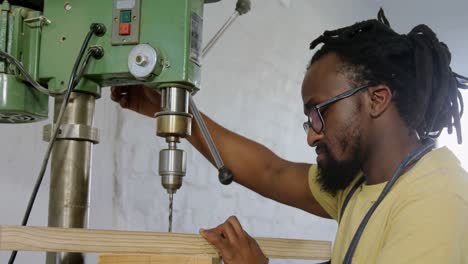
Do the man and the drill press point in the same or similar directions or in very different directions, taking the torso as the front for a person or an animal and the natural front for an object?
very different directions

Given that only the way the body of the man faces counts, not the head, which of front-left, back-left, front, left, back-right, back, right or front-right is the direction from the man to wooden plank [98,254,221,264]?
front-left

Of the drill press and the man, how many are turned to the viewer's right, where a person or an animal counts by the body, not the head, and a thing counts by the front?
1

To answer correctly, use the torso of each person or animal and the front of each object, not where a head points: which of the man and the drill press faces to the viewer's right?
the drill press

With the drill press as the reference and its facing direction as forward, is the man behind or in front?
in front

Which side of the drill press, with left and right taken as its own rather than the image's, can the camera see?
right

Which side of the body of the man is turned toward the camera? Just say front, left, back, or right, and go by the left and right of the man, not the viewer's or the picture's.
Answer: left

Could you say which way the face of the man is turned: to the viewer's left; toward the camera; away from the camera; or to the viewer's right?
to the viewer's left
